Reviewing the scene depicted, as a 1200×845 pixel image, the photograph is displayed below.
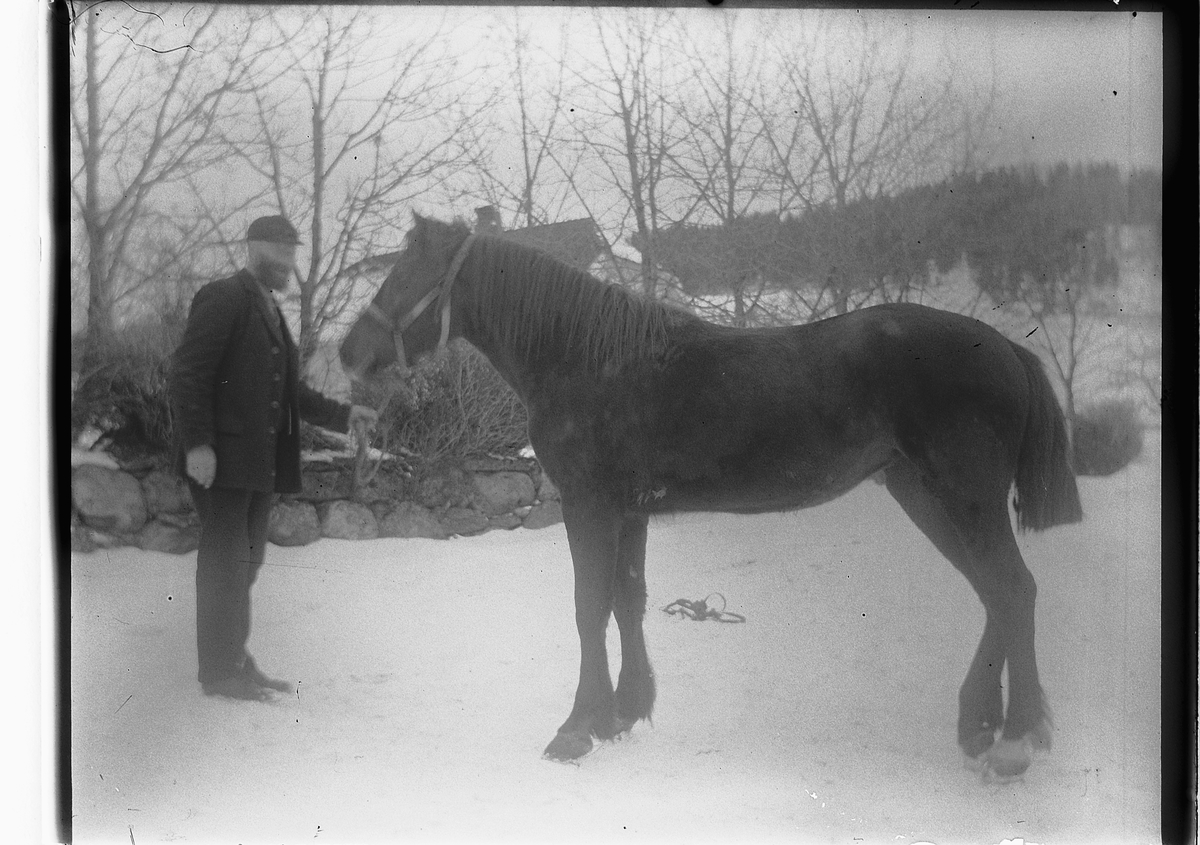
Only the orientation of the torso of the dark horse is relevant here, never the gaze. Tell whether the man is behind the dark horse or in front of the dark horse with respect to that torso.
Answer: in front

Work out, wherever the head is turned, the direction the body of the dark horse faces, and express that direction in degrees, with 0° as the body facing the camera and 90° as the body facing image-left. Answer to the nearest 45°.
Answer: approximately 90°
